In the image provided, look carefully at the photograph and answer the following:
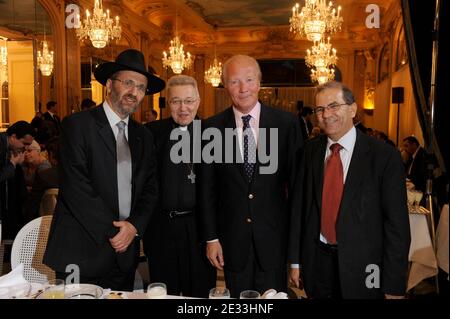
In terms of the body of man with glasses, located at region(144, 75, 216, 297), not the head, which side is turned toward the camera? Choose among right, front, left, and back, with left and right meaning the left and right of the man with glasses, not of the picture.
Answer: front

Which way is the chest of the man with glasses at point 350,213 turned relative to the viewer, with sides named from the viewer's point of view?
facing the viewer and to the left of the viewer

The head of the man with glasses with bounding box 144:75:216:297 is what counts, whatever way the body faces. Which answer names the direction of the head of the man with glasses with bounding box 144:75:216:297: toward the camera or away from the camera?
toward the camera

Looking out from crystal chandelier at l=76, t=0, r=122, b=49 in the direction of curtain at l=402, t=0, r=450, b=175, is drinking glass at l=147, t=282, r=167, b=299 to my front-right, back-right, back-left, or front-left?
front-right

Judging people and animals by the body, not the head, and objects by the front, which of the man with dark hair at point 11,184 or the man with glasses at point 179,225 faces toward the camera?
the man with glasses at point 179,225

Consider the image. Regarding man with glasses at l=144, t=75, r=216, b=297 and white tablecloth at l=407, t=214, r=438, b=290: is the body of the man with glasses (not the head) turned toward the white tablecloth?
no

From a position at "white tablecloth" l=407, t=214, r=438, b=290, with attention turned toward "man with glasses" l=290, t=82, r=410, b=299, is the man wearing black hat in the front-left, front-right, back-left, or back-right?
front-right

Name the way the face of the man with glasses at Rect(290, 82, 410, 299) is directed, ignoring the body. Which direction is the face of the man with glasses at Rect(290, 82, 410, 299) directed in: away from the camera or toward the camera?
toward the camera

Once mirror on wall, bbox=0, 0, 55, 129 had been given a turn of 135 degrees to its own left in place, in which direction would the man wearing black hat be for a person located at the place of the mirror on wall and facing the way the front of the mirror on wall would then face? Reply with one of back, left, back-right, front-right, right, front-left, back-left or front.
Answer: back

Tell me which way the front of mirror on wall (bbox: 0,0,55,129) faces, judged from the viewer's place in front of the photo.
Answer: facing the viewer and to the right of the viewer

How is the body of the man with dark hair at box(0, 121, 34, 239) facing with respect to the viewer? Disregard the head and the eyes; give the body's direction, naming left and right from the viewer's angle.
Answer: facing to the right of the viewer

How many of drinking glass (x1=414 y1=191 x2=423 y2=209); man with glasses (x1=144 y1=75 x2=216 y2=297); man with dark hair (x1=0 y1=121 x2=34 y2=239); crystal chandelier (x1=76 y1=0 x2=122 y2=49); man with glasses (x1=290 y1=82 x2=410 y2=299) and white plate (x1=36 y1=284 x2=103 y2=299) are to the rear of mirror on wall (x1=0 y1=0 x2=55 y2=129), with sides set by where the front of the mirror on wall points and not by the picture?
0
